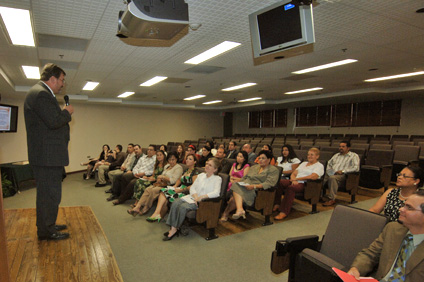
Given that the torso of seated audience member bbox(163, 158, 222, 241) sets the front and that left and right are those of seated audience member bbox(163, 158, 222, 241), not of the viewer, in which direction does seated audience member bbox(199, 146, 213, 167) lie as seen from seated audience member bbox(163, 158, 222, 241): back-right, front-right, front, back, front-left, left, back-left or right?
back-right

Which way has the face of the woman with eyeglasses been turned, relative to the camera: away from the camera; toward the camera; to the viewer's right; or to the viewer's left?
to the viewer's left

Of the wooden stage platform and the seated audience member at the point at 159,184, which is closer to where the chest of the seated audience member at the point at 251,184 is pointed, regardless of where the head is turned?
the wooden stage platform

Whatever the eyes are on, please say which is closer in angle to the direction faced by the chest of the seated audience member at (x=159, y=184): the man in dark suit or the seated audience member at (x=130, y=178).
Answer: the man in dark suit

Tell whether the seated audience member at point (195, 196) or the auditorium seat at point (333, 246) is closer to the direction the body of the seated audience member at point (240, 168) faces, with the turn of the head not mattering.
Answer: the seated audience member

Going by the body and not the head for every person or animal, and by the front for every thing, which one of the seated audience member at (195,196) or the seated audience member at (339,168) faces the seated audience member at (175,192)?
the seated audience member at (339,168)

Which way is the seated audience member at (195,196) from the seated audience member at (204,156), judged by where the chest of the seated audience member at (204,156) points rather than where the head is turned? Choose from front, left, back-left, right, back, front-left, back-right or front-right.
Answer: front-left

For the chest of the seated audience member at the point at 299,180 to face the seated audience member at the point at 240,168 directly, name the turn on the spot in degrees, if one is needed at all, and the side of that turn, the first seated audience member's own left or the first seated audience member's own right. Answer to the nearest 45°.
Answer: approximately 45° to the first seated audience member's own right

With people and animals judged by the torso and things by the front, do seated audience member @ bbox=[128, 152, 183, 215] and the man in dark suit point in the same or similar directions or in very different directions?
very different directions

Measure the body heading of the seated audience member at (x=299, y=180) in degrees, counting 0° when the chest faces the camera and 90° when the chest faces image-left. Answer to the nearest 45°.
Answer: approximately 45°

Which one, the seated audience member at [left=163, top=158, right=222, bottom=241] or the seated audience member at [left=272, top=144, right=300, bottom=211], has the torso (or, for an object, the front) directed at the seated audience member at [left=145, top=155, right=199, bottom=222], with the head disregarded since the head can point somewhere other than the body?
the seated audience member at [left=272, top=144, right=300, bottom=211]

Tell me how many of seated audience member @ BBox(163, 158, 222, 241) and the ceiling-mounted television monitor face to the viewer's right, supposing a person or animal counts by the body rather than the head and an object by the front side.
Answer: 0

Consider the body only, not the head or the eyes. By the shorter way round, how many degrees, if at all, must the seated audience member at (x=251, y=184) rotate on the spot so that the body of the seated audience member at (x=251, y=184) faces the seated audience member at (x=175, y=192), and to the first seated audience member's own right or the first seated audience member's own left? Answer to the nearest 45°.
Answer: approximately 45° to the first seated audience member's own right

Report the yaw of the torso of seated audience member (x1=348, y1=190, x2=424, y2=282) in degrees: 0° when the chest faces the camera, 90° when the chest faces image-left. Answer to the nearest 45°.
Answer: approximately 45°

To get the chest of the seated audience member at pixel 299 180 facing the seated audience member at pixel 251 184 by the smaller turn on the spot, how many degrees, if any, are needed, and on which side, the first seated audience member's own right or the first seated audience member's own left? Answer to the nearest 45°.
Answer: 0° — they already face them
